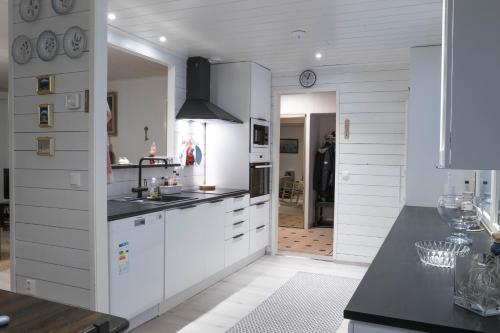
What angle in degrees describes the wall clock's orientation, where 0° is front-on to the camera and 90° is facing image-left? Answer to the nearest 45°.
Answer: approximately 0°

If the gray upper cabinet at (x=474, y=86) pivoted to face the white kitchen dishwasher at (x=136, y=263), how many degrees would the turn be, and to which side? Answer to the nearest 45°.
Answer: approximately 45° to its right

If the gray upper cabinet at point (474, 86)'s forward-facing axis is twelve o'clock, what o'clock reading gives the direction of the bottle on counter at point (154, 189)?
The bottle on counter is roughly at 1 o'clock from the gray upper cabinet.

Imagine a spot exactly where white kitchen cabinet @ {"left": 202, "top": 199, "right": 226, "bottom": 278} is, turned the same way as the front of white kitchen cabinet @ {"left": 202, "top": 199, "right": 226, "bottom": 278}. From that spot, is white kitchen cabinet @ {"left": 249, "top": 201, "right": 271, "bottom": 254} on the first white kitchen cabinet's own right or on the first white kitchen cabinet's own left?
on the first white kitchen cabinet's own left

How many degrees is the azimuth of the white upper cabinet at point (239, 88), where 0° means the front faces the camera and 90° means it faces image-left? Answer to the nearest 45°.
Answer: approximately 315°

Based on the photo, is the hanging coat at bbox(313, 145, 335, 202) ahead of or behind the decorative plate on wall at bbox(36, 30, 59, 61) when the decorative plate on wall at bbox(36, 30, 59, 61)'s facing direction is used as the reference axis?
behind

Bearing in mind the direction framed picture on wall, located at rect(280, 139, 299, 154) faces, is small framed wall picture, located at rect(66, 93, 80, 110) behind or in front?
in front

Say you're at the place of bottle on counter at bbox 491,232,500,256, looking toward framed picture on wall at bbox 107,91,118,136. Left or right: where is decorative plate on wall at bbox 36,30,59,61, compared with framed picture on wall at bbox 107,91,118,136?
left

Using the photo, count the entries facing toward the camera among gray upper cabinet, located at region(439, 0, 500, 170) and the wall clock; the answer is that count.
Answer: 1

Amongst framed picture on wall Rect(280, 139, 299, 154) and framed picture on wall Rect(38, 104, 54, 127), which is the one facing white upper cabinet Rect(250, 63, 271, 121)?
framed picture on wall Rect(280, 139, 299, 154)

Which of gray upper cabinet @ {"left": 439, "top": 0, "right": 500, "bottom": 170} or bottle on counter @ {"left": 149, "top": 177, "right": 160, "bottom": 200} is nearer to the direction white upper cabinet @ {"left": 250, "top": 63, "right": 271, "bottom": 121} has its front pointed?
the gray upper cabinet
